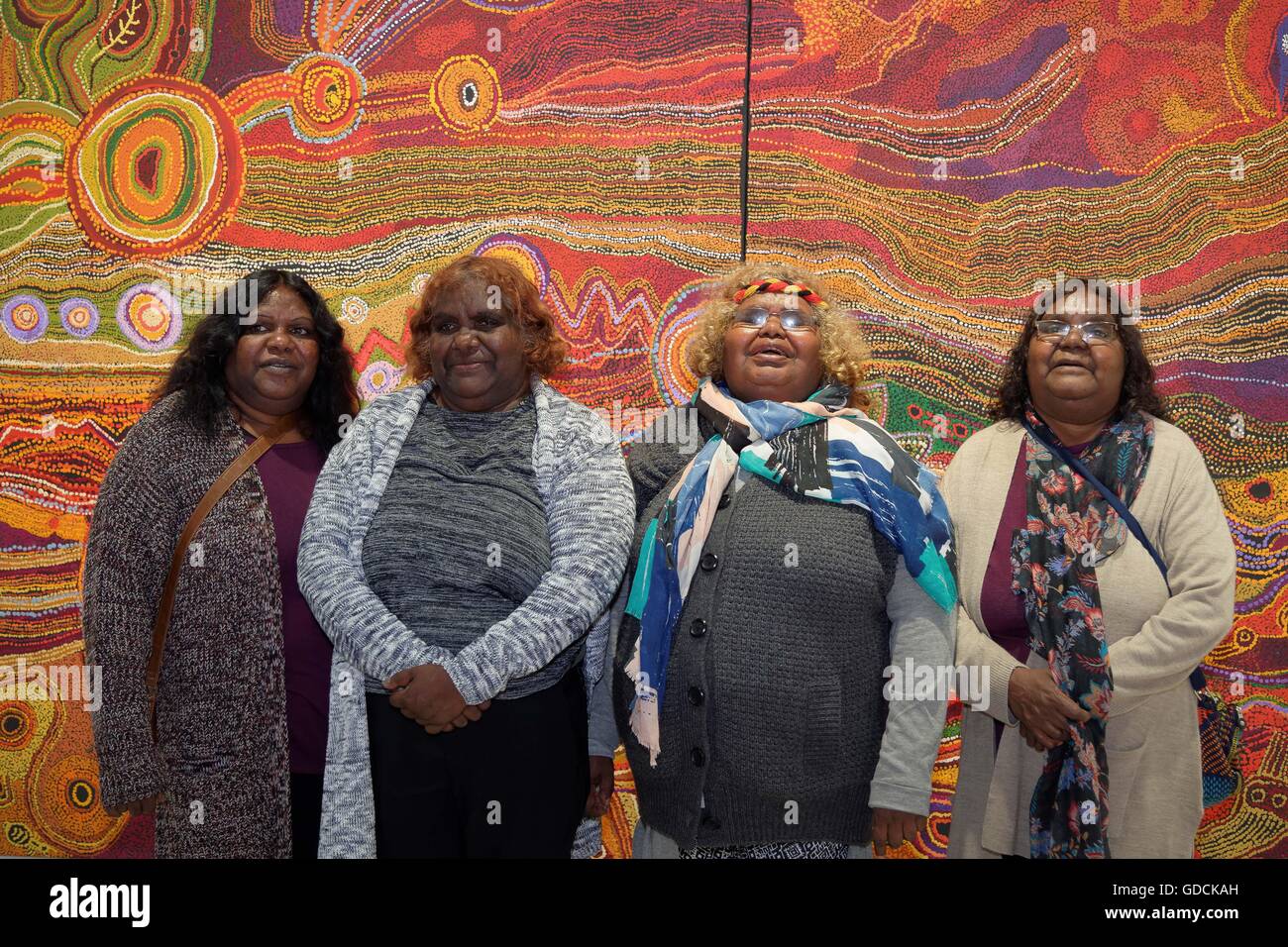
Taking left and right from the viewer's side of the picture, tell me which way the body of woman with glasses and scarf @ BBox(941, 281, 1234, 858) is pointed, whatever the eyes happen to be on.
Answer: facing the viewer

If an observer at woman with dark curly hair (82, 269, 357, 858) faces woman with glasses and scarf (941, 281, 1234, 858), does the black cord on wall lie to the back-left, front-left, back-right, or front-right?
front-left

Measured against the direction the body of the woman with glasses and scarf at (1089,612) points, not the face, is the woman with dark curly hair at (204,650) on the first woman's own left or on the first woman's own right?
on the first woman's own right

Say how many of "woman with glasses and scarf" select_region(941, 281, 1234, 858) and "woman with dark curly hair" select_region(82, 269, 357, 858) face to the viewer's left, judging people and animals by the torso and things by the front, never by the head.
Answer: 0

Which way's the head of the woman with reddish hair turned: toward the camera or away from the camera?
toward the camera

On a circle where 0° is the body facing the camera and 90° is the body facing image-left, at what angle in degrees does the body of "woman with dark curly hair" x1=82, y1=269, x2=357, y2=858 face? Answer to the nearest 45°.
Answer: approximately 315°

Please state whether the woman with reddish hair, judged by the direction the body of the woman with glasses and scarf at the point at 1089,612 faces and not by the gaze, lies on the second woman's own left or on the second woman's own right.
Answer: on the second woman's own right
